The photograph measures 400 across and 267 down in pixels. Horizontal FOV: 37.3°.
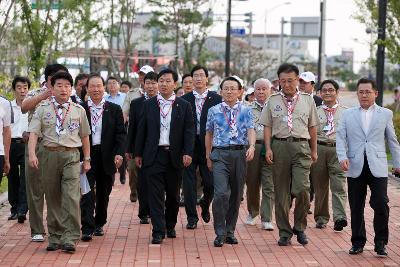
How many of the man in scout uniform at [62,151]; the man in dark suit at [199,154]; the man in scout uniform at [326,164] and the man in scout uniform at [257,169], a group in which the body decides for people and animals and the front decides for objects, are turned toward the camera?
4

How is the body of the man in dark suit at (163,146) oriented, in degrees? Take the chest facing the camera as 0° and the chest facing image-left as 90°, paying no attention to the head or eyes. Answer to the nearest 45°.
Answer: approximately 0°

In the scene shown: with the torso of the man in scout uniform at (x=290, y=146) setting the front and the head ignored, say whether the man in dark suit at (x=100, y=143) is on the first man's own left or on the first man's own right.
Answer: on the first man's own right

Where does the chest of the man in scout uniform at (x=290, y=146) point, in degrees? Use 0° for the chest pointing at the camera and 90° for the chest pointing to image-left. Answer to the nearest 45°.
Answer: approximately 0°

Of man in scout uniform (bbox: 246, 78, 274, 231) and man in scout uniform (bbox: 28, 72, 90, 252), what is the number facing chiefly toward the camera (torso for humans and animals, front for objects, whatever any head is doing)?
2

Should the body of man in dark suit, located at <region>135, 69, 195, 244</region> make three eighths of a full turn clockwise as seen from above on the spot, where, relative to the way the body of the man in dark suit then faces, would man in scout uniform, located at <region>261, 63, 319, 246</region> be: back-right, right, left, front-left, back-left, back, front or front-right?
back-right

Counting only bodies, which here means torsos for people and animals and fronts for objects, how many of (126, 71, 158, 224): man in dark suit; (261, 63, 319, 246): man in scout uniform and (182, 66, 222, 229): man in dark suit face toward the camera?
3

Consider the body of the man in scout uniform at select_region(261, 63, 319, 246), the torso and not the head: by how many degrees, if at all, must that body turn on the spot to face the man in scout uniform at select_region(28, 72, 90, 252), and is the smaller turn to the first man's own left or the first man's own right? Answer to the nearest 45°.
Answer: approximately 90° to the first man's own right

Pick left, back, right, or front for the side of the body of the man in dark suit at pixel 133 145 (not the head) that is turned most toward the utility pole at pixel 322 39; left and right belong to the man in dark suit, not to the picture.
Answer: back

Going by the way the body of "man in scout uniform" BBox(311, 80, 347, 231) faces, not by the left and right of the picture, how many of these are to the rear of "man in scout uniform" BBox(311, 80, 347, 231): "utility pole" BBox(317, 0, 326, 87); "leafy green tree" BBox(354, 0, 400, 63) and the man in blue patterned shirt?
2

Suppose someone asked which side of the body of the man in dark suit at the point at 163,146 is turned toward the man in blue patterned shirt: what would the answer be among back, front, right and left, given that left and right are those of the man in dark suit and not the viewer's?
left
